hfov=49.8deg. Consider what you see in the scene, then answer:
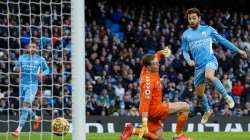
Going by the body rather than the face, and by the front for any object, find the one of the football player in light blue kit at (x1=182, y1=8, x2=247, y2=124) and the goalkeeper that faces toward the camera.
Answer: the football player in light blue kit

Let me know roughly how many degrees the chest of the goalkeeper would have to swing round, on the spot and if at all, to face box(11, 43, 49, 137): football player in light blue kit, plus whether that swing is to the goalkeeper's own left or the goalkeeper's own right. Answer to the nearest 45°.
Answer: approximately 135° to the goalkeeper's own left

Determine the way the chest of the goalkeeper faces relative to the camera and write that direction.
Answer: to the viewer's right

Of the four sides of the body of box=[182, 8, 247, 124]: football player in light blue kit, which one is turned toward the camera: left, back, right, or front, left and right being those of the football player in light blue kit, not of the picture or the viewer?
front

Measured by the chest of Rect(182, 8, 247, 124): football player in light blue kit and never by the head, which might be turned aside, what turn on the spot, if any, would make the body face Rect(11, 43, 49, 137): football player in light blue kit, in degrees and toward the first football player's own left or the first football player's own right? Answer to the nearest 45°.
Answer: approximately 90° to the first football player's own right

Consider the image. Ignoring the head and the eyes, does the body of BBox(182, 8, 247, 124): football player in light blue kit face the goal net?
no

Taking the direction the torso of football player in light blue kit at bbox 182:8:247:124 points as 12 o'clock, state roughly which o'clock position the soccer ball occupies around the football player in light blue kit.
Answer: The soccer ball is roughly at 2 o'clock from the football player in light blue kit.
